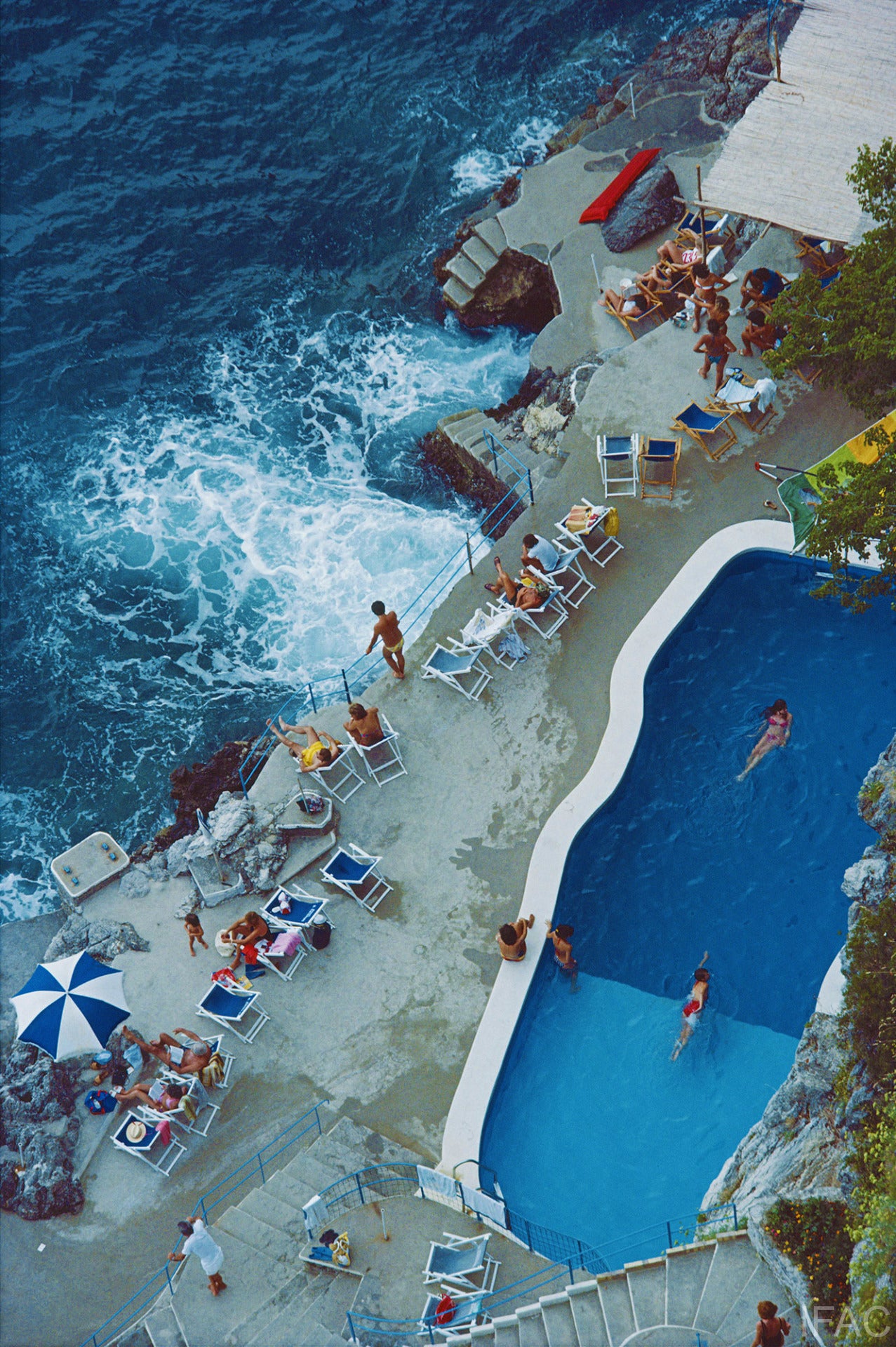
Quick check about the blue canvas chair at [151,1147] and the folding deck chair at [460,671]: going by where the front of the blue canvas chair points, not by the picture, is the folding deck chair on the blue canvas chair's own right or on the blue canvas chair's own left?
on the blue canvas chair's own right

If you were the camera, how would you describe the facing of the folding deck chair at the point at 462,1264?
facing to the left of the viewer

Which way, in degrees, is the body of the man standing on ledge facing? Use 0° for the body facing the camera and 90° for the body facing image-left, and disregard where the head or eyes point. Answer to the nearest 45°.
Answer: approximately 135°

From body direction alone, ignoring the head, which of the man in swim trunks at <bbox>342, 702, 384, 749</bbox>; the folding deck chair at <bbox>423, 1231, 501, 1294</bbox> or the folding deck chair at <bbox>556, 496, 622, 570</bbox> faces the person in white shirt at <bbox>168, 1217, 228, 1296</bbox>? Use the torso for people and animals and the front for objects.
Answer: the folding deck chair at <bbox>423, 1231, 501, 1294</bbox>

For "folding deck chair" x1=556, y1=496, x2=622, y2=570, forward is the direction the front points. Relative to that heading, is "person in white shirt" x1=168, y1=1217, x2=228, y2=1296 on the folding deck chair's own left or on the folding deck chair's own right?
on the folding deck chair's own left
